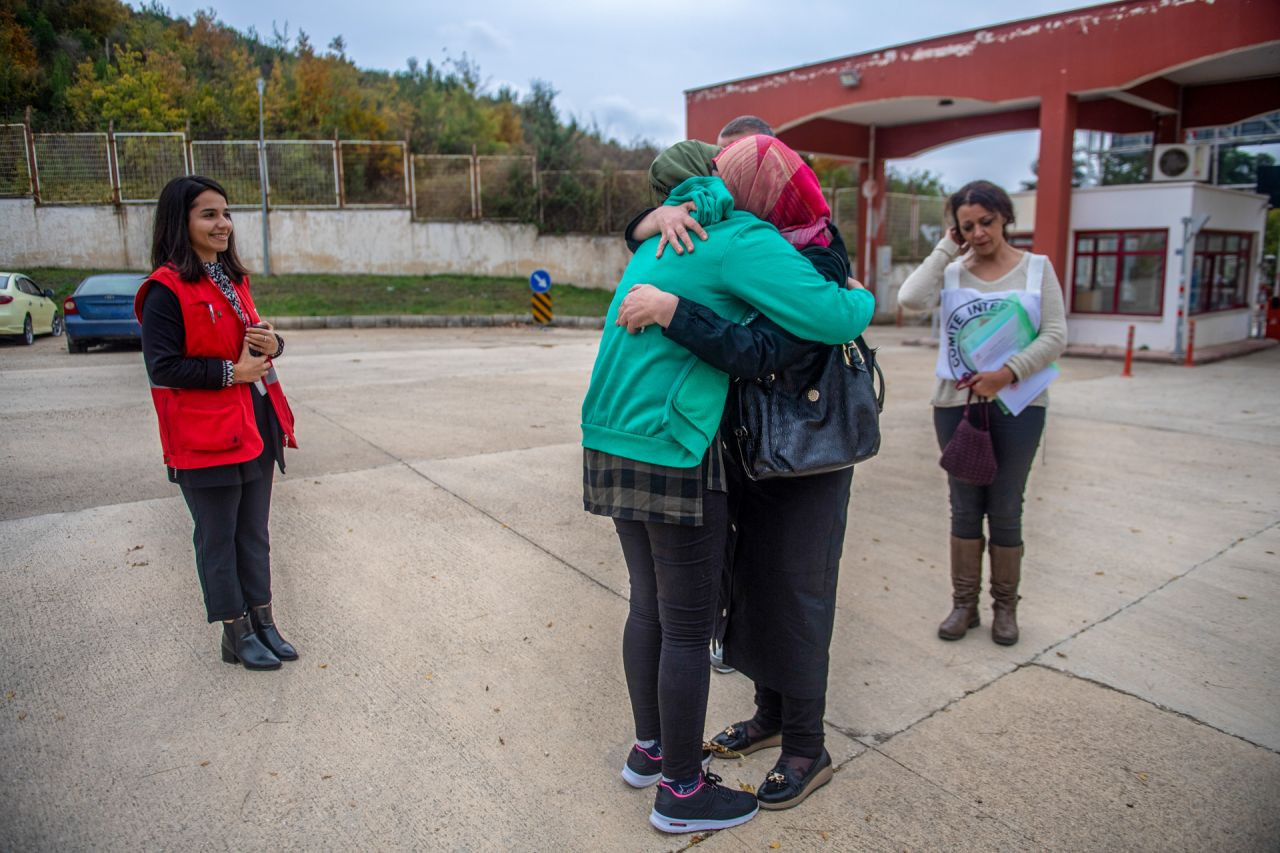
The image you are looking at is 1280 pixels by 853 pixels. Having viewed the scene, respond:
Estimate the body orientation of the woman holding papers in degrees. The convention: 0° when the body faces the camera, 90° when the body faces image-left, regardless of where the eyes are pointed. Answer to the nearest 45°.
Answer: approximately 0°

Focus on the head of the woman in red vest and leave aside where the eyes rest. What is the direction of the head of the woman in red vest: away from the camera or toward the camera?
toward the camera

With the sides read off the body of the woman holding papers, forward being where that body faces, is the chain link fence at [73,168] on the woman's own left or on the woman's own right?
on the woman's own right

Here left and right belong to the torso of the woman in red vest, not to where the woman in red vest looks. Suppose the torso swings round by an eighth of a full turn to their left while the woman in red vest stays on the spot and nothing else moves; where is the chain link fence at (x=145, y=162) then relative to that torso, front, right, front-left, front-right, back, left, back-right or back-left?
left

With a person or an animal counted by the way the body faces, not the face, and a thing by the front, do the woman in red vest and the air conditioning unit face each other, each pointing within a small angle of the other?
no

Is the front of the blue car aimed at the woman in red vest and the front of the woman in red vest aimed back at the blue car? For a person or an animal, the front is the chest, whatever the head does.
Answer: no

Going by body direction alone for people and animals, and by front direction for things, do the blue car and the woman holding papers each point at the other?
no

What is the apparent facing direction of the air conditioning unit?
toward the camera

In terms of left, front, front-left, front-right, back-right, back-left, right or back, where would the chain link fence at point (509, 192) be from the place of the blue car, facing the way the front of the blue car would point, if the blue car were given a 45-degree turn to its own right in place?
front-left

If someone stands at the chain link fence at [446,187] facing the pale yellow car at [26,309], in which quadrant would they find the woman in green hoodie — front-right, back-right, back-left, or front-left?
front-left

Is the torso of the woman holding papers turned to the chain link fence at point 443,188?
no

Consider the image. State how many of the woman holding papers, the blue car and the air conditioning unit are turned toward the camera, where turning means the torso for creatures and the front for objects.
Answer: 2

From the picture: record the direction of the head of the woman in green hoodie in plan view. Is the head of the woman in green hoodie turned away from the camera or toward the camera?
away from the camera

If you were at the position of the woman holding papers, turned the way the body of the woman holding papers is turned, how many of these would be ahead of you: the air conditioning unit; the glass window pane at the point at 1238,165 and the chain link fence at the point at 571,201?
0

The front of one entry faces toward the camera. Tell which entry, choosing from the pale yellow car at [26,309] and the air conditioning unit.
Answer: the air conditioning unit

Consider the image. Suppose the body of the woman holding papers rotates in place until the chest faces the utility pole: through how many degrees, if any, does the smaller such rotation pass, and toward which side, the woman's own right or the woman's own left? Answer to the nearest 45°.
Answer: approximately 135° to the woman's own right

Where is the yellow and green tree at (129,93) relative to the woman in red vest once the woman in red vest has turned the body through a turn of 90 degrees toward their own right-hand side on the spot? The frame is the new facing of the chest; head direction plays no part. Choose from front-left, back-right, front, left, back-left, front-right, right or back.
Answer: back-right
